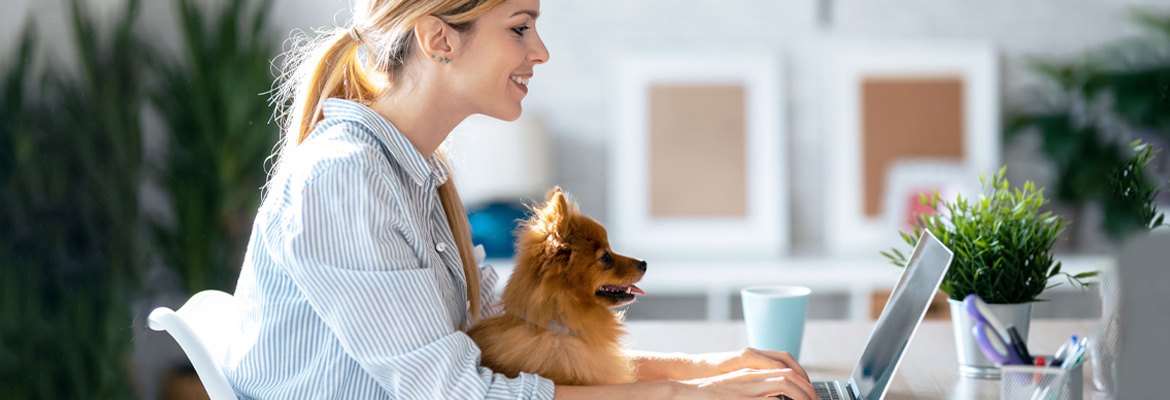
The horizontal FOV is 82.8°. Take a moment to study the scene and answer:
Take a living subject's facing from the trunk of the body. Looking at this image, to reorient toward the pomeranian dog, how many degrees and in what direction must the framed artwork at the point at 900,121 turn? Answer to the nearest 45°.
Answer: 0° — it already faces it

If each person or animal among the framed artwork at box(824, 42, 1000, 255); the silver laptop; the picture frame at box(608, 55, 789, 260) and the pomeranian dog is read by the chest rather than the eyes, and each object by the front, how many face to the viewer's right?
1

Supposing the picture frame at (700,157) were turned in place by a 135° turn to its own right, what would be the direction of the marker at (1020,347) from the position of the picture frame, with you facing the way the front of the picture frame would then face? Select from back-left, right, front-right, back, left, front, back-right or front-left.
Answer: back-left

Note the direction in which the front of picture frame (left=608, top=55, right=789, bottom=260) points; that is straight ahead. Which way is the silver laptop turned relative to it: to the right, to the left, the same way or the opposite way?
to the right

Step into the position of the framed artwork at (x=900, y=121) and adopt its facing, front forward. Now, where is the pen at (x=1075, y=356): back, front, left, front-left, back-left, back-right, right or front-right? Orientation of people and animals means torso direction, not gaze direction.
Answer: front

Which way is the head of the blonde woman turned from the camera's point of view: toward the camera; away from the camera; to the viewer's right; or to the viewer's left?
to the viewer's right

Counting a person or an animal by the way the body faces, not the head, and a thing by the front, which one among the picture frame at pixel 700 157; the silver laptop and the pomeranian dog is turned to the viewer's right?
the pomeranian dog

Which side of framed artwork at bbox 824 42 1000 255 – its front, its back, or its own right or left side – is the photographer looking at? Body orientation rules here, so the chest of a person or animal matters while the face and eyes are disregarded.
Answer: front

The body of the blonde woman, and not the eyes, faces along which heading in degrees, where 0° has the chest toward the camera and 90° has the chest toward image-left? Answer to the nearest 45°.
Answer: approximately 270°

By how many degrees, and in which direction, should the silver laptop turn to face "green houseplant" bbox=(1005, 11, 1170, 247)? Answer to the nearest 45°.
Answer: approximately 90° to its right

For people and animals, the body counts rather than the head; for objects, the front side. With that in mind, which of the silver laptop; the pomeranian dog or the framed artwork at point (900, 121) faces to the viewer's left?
the silver laptop

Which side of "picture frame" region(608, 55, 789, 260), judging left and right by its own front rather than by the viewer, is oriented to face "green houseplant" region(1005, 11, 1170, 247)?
left

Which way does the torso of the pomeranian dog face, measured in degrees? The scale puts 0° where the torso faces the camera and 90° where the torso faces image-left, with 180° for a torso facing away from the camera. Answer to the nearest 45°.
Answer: approximately 270°

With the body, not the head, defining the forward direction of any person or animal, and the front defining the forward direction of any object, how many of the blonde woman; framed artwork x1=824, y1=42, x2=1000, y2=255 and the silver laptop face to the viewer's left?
1

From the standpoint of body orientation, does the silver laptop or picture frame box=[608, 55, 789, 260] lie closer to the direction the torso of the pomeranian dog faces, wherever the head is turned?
the silver laptop

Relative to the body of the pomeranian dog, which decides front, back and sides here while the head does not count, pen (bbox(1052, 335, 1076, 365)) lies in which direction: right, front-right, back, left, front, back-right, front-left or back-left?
front
